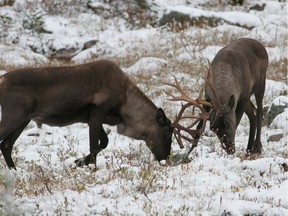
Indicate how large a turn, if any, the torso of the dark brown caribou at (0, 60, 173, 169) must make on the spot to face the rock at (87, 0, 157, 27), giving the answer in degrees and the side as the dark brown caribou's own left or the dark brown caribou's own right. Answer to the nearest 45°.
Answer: approximately 90° to the dark brown caribou's own left

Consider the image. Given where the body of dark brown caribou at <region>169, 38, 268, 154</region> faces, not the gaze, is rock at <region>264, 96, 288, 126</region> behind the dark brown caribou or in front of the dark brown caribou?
behind

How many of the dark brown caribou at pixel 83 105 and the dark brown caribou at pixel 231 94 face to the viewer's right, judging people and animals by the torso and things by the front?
1

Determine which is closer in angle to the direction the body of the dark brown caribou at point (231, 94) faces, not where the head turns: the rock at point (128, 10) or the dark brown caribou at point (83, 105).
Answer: the dark brown caribou

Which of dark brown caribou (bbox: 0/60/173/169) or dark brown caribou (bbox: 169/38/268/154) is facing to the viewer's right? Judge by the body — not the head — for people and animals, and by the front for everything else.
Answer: dark brown caribou (bbox: 0/60/173/169)

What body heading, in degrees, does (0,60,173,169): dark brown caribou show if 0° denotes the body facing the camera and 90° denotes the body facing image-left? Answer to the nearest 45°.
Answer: approximately 270°

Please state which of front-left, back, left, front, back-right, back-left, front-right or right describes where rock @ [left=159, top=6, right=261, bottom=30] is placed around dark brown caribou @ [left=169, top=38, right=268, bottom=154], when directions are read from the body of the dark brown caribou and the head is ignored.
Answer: back-right

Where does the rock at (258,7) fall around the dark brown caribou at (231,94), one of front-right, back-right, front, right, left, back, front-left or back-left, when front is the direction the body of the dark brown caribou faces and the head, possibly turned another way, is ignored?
back-right

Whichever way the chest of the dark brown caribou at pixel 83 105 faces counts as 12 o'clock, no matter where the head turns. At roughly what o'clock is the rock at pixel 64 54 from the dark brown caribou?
The rock is roughly at 9 o'clock from the dark brown caribou.
